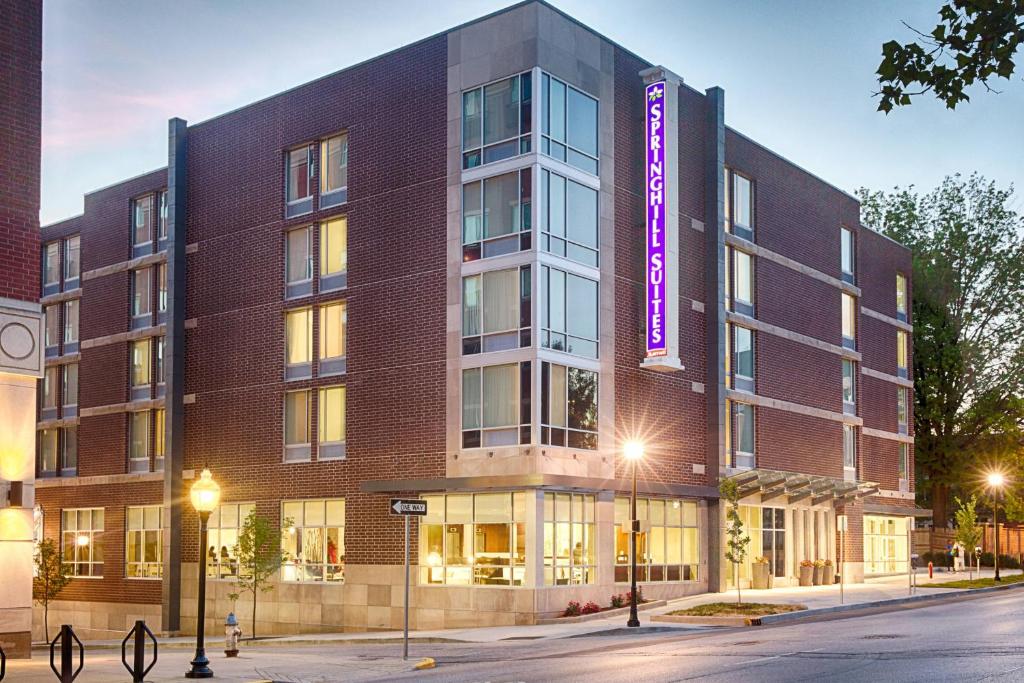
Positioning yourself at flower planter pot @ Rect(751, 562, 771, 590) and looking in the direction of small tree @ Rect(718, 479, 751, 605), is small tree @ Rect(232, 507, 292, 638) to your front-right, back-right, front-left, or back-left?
front-right

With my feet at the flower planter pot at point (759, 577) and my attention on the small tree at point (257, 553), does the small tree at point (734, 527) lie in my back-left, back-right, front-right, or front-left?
front-left

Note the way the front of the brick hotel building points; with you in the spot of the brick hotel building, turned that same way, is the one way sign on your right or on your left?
on your right

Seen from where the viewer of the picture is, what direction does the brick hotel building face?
facing the viewer and to the right of the viewer
